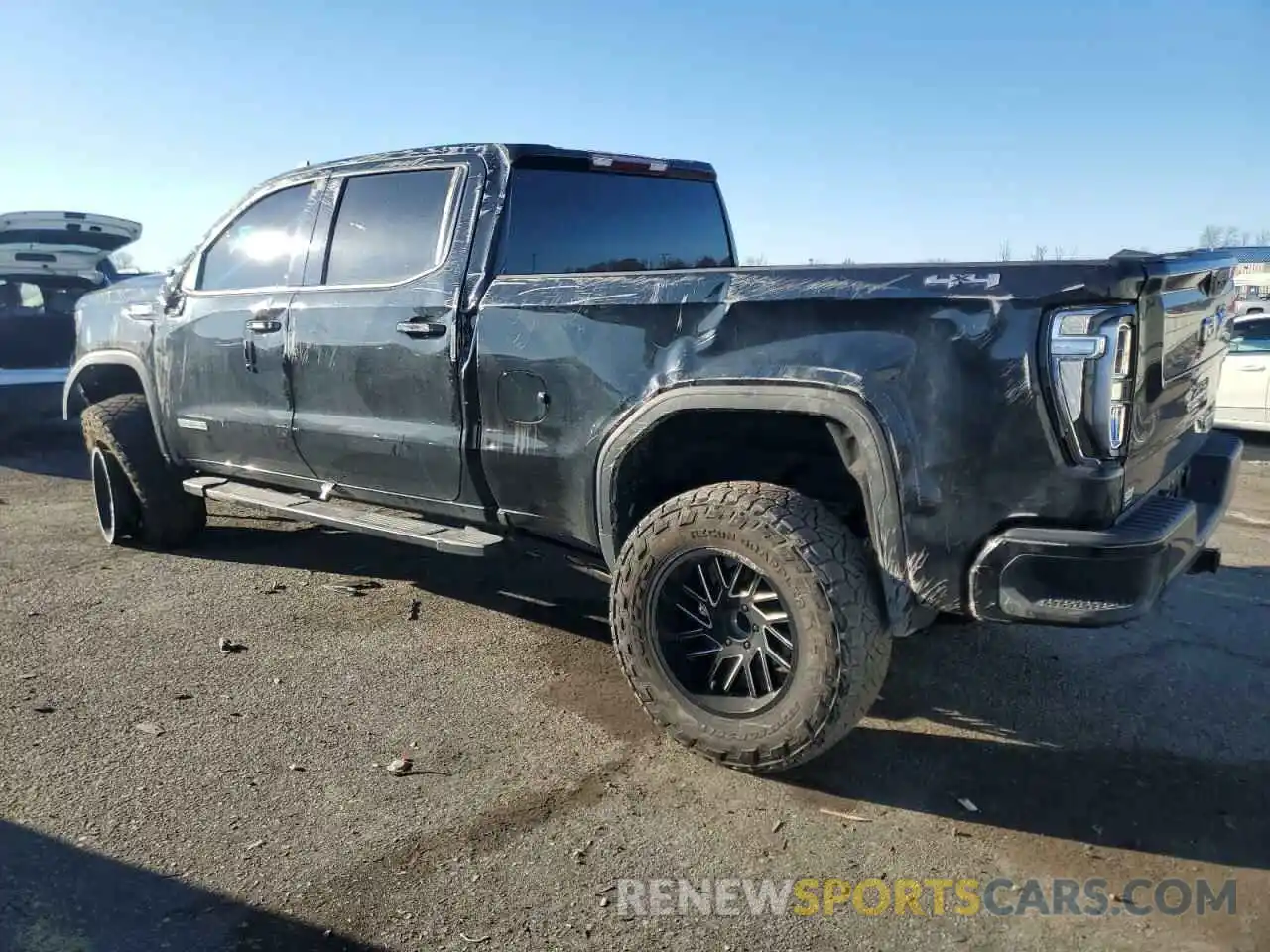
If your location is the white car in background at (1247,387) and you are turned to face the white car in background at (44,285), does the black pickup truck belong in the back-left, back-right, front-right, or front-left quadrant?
front-left

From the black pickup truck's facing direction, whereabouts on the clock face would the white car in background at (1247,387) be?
The white car in background is roughly at 3 o'clock from the black pickup truck.

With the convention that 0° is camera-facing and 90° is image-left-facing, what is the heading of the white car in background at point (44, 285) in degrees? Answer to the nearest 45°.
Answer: approximately 180°

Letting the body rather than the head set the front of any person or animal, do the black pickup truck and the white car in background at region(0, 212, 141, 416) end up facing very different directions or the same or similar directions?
same or similar directions

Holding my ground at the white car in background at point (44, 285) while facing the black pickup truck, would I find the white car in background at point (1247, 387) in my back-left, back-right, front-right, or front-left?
front-left

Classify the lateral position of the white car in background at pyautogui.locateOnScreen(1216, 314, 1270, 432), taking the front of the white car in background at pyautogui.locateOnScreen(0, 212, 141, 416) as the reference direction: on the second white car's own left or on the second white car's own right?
on the second white car's own right

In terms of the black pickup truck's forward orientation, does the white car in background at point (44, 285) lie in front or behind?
in front

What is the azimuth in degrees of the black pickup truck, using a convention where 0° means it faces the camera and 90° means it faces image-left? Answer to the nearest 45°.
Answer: approximately 135°

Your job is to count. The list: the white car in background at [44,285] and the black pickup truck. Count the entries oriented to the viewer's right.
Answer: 0

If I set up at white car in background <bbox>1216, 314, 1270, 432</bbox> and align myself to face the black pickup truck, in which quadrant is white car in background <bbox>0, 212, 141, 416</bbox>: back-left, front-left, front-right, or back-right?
front-right

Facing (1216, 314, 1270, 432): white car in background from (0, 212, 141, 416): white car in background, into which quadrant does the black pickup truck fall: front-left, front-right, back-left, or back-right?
front-right
